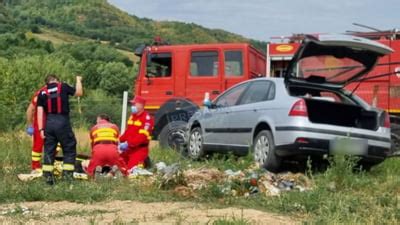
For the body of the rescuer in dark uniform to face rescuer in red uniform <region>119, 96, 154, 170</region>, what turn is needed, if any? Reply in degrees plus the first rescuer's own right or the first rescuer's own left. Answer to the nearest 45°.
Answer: approximately 45° to the first rescuer's own right

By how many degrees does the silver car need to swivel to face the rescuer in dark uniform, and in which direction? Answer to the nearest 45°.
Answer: approximately 45° to its left

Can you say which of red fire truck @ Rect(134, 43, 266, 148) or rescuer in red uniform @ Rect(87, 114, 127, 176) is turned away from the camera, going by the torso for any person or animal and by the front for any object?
the rescuer in red uniform

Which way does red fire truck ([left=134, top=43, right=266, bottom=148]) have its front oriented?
to the viewer's left

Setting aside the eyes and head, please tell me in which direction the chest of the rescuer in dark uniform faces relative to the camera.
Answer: away from the camera

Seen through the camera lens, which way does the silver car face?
facing away from the viewer and to the left of the viewer
